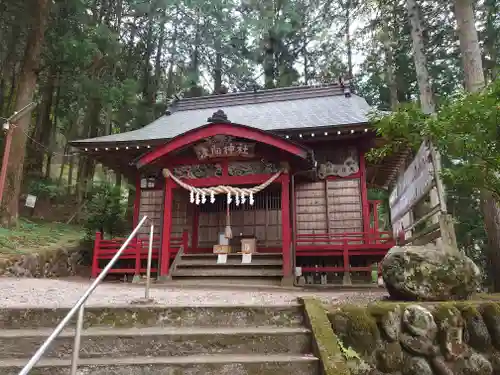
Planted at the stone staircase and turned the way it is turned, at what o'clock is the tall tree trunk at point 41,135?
The tall tree trunk is roughly at 5 o'clock from the stone staircase.

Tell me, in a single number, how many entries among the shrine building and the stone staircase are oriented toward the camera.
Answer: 2

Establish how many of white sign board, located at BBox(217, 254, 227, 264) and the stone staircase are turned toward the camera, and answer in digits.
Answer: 2

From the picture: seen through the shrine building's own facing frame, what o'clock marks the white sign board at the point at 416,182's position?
The white sign board is roughly at 11 o'clock from the shrine building.

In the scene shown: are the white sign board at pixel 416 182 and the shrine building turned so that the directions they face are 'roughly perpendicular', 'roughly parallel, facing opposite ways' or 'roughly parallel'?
roughly perpendicular

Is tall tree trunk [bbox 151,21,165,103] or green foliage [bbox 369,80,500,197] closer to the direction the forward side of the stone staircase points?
the green foliage

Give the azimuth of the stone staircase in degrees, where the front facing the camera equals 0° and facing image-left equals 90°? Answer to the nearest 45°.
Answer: approximately 0°

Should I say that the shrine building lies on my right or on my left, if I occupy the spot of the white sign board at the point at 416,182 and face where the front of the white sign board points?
on my right

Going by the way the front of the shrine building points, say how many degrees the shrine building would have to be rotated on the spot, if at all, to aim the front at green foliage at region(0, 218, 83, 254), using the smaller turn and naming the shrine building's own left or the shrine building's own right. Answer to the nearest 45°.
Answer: approximately 90° to the shrine building's own right
